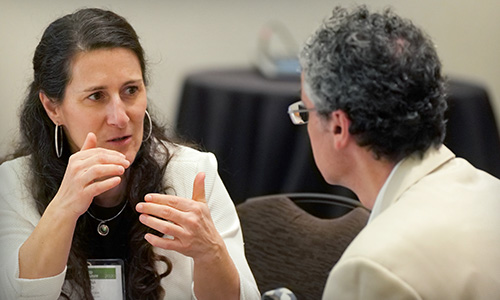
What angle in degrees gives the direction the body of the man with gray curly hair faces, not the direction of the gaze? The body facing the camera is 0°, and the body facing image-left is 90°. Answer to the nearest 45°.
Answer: approximately 135°

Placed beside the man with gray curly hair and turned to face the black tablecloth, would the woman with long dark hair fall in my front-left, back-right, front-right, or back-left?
front-left

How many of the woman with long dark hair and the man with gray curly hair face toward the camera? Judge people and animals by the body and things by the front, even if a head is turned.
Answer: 1

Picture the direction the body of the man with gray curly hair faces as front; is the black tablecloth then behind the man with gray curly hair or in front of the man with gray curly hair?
in front

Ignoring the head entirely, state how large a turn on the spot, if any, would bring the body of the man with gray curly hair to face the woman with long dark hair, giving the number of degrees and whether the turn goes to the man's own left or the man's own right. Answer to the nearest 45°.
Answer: approximately 45° to the man's own left

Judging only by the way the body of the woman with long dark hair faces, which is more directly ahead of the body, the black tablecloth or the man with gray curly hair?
the man with gray curly hair

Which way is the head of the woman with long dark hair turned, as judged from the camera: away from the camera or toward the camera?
toward the camera

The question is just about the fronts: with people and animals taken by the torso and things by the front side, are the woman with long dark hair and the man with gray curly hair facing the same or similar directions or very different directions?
very different directions

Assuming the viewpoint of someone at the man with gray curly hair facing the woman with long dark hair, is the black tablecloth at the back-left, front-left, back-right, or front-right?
front-right

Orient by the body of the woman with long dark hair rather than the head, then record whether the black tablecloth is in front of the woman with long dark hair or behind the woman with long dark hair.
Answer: behind

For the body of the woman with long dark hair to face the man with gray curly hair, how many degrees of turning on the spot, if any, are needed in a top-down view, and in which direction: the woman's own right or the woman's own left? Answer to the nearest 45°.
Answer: approximately 45° to the woman's own left

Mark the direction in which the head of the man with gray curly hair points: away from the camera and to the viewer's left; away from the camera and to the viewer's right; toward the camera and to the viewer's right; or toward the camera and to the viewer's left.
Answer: away from the camera and to the viewer's left

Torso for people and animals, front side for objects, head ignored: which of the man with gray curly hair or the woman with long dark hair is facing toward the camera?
the woman with long dark hair

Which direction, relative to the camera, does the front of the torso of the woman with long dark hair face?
toward the camera
